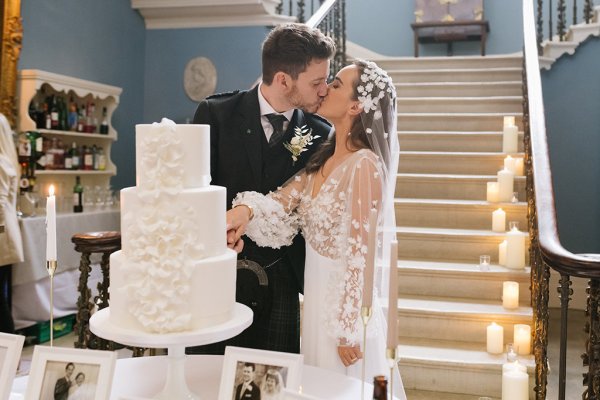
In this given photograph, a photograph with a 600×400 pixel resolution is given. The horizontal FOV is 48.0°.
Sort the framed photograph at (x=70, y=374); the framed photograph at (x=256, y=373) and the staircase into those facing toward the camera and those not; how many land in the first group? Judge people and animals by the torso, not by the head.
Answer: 3

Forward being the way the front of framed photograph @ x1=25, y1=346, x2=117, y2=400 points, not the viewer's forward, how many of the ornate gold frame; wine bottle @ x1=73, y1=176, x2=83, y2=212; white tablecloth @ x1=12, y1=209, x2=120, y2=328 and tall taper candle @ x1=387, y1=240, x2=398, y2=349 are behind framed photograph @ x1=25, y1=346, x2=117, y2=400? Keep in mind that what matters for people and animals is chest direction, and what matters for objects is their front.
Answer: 3

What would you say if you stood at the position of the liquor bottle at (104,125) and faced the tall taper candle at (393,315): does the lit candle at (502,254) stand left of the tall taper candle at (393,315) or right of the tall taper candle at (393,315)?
left

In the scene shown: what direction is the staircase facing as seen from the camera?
toward the camera

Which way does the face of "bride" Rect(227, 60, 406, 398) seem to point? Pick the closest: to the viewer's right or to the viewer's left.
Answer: to the viewer's left

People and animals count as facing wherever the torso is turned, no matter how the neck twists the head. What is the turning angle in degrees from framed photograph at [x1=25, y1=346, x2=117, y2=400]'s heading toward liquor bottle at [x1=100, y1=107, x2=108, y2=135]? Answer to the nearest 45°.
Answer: approximately 180°

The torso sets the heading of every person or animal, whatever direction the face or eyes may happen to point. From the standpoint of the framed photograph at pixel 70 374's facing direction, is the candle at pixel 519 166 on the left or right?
on its left

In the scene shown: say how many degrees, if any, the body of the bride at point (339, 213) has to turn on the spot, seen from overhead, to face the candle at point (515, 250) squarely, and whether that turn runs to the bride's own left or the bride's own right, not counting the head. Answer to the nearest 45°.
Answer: approximately 180°

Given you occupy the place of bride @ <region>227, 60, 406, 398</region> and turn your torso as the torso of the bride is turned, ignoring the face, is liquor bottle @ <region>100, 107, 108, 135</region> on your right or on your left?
on your right

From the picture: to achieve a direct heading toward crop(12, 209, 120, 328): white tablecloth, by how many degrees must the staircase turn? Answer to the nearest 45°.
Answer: approximately 90° to its right

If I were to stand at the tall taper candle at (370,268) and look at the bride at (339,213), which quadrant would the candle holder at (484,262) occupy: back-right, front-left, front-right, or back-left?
front-right

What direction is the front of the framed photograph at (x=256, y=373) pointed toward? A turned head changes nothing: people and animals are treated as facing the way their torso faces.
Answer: toward the camera

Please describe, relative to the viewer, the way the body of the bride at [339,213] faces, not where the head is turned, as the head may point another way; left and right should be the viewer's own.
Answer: facing the viewer and to the left of the viewer

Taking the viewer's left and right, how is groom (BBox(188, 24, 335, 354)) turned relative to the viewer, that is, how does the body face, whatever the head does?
facing the viewer and to the right of the viewer
